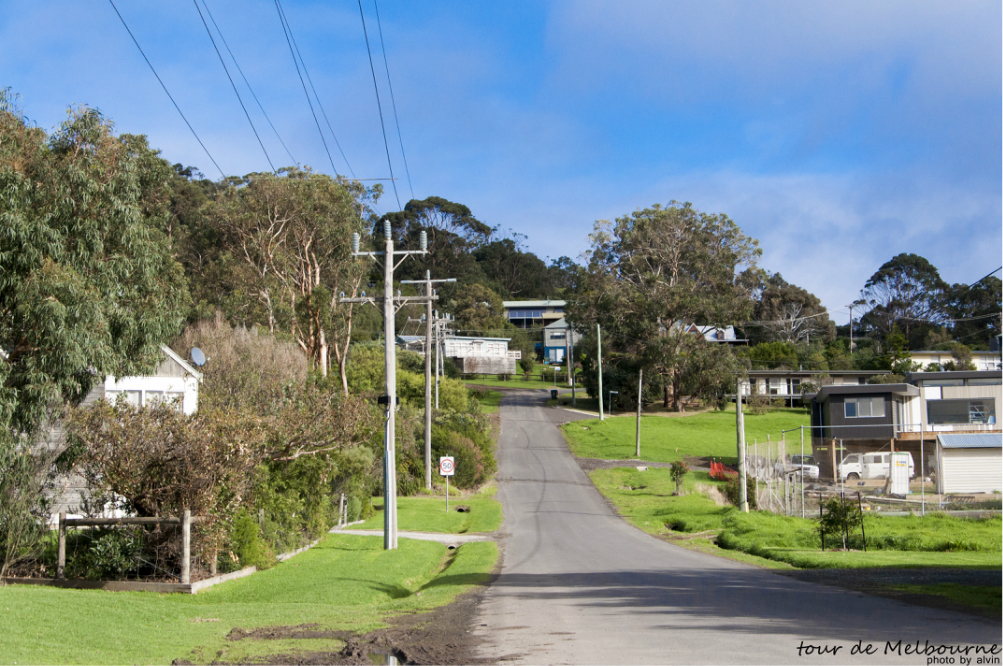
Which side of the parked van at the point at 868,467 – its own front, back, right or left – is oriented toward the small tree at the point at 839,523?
left

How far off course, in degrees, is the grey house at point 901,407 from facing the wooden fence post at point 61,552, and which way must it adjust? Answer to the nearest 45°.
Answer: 0° — it already faces it

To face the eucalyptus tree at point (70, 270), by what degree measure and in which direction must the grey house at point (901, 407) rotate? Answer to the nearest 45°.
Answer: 0° — it already faces it

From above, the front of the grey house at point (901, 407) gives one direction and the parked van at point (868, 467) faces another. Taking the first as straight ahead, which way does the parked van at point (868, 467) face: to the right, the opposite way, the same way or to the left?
to the right

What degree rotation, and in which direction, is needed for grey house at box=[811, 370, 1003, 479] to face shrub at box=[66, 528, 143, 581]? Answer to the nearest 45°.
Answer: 0° — it already faces it

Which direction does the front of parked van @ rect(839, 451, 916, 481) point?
to the viewer's left

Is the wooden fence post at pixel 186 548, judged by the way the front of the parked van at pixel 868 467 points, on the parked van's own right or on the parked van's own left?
on the parked van's own left

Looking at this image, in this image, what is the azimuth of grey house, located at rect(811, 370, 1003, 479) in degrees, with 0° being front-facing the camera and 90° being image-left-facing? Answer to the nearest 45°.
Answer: approximately 0°
